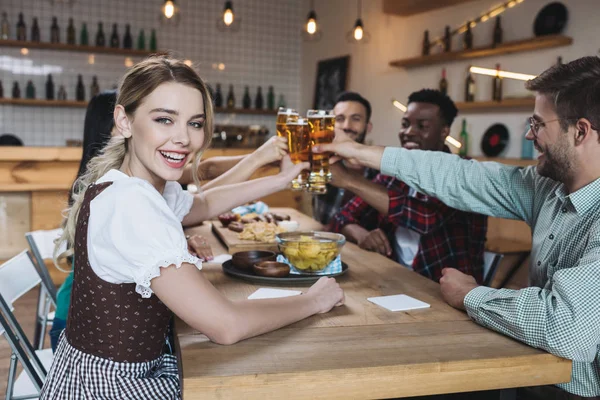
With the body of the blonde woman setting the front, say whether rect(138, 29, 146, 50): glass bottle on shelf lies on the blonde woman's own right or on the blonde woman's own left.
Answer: on the blonde woman's own left

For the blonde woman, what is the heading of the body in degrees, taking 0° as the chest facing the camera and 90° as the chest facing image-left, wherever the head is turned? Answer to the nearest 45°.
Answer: approximately 270°

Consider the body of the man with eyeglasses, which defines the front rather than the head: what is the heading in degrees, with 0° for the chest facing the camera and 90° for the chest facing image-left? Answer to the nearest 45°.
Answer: approximately 90°

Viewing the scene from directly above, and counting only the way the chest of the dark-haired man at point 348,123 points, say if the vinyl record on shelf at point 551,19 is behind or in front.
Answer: behind

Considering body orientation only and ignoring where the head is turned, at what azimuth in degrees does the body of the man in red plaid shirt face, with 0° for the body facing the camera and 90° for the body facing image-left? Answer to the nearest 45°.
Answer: approximately 45°

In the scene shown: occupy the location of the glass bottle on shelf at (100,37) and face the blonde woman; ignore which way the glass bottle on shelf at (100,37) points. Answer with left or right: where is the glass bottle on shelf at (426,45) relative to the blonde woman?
left
